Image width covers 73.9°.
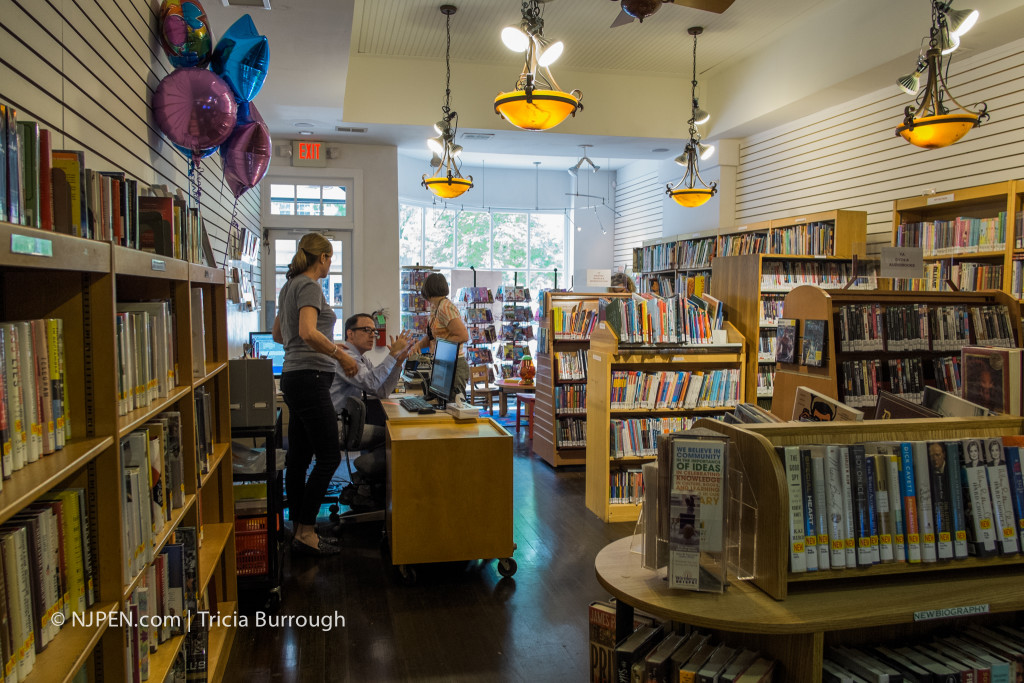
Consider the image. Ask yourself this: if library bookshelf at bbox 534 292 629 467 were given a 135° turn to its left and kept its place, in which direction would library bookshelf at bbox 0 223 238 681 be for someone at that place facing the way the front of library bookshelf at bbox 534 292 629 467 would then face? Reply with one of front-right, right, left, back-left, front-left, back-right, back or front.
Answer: back-right

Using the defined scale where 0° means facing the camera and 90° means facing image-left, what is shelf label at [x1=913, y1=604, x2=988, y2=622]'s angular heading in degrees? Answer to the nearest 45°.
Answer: approximately 0°

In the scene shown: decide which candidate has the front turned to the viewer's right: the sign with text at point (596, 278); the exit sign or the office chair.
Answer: the office chair

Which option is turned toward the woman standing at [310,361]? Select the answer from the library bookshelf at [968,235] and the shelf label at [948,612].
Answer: the library bookshelf

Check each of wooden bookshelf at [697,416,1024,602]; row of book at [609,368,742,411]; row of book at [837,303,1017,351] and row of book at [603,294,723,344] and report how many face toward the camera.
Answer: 4

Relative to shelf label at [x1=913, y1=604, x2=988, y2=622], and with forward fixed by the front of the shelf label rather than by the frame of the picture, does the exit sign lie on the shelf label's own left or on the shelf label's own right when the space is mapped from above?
on the shelf label's own right

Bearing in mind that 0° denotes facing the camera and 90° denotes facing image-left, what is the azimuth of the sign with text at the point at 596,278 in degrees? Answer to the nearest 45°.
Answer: approximately 0°

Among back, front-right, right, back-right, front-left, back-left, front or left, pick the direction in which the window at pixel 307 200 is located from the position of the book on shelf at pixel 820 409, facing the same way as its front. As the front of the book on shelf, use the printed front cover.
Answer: back-right

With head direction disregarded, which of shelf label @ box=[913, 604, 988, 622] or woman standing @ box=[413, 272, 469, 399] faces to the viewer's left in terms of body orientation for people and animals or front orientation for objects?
the woman standing

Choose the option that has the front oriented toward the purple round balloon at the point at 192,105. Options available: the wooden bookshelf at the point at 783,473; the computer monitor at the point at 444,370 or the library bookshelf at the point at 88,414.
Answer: the computer monitor

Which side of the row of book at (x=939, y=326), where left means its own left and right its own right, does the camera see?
front

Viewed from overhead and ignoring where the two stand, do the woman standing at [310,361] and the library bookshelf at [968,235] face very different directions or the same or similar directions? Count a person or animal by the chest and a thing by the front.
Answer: very different directions

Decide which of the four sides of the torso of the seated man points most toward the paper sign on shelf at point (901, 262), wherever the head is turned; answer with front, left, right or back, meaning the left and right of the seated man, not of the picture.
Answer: front

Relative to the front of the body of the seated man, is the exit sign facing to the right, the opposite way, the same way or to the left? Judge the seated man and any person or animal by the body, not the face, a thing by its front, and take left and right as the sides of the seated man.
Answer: to the right

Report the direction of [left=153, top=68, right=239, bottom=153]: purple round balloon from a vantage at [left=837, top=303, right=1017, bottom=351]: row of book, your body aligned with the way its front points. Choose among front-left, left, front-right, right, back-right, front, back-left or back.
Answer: front-right

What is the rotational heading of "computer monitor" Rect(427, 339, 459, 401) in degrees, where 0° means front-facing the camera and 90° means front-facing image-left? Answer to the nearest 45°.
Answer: approximately 45°

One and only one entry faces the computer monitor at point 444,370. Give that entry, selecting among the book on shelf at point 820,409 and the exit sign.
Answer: the exit sign

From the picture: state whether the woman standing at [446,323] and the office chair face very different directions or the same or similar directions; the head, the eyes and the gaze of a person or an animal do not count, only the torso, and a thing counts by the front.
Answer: very different directions
